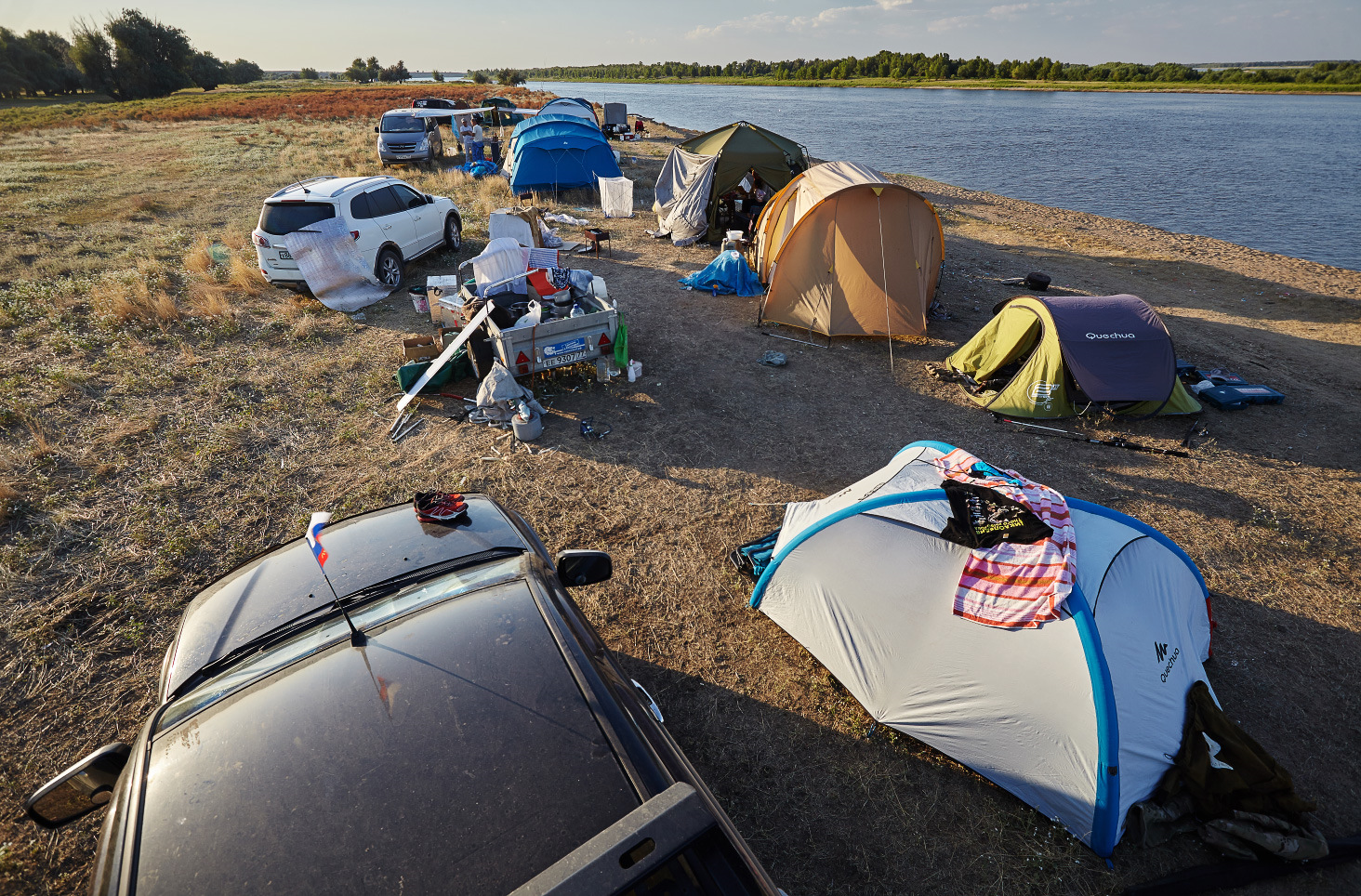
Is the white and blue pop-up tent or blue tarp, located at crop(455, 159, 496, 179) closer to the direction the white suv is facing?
the blue tarp

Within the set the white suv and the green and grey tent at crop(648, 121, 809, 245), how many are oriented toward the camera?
1

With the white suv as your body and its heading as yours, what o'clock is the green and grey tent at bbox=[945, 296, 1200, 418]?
The green and grey tent is roughly at 3 o'clock from the white suv.

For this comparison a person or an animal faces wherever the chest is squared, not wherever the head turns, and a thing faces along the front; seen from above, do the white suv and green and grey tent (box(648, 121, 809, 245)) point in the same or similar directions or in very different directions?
very different directions

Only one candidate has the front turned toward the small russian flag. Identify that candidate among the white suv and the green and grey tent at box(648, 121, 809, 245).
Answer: the green and grey tent

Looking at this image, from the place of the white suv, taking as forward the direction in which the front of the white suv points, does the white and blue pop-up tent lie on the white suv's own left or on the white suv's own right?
on the white suv's own right

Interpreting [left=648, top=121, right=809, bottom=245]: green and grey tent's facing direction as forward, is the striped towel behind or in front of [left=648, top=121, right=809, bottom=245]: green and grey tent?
in front

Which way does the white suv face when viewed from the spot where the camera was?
facing away from the viewer and to the right of the viewer

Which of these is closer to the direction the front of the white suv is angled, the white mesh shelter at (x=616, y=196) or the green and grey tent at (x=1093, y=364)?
the white mesh shelter
